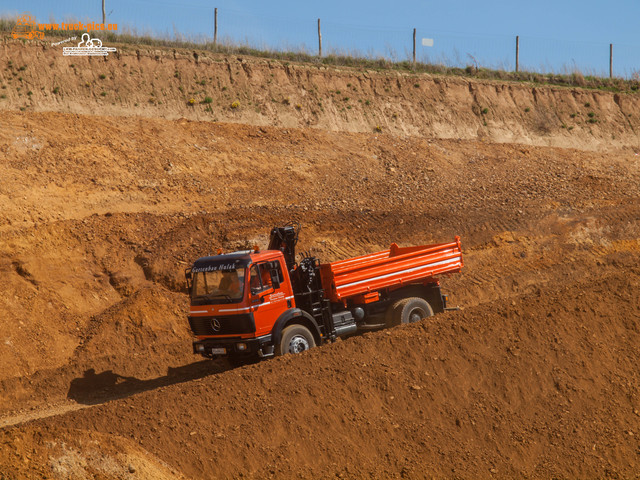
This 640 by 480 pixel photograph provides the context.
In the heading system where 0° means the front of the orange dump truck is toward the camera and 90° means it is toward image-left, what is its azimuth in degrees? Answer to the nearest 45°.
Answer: approximately 45°
